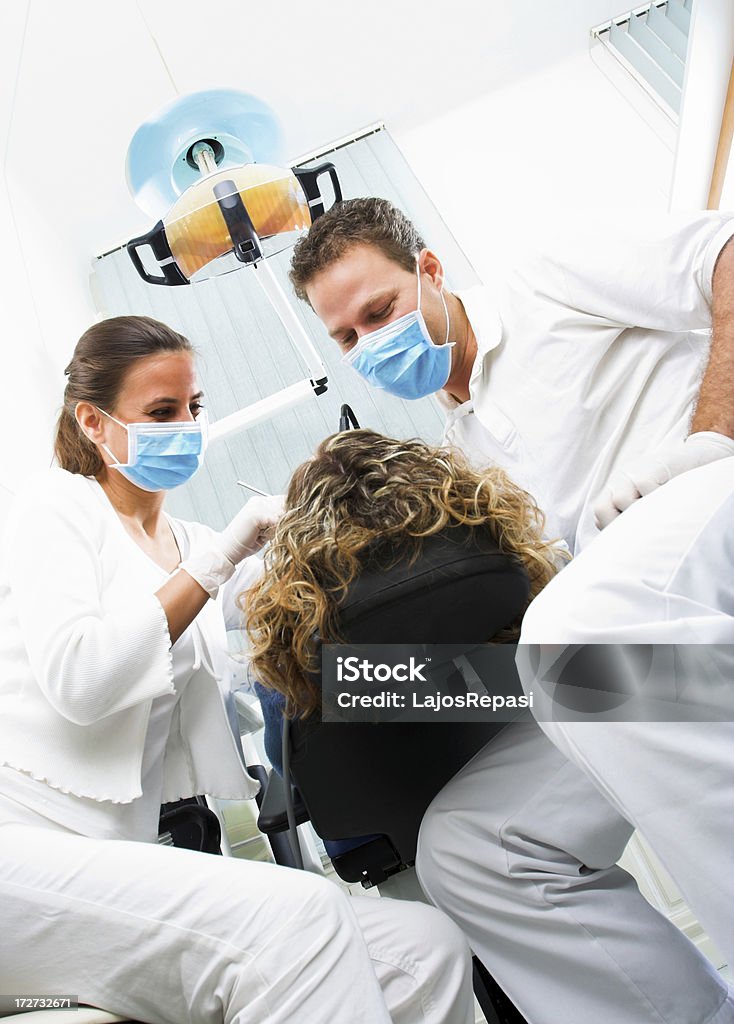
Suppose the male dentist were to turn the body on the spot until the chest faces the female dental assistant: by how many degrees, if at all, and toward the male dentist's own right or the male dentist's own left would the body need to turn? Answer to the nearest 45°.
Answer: approximately 45° to the male dentist's own right

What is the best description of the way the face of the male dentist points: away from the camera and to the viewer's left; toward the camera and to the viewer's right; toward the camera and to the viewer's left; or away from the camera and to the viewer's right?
toward the camera and to the viewer's left

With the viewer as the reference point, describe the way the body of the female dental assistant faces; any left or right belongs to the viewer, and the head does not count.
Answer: facing the viewer and to the right of the viewer

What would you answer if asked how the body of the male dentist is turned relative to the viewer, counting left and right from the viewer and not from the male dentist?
facing the viewer and to the left of the viewer

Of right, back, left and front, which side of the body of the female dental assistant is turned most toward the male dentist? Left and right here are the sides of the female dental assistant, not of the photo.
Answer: front

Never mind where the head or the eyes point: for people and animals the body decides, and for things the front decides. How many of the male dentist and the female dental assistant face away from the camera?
0
